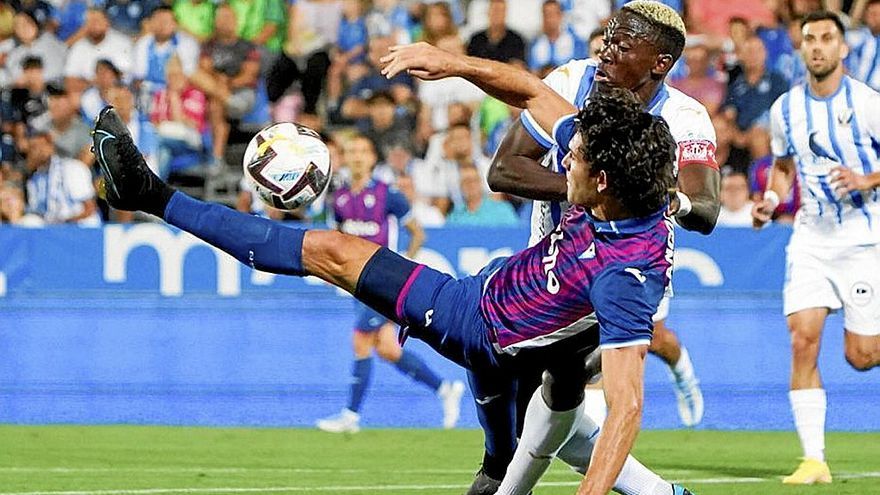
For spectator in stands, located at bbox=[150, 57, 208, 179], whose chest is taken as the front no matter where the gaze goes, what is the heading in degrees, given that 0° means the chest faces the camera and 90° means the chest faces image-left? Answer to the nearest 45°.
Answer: approximately 0°

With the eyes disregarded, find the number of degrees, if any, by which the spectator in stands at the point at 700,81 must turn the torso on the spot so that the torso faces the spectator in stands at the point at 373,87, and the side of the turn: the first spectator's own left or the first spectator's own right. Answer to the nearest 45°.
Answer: approximately 90° to the first spectator's own right

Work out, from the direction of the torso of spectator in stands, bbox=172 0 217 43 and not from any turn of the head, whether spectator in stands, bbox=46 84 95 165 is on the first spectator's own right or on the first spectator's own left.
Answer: on the first spectator's own right

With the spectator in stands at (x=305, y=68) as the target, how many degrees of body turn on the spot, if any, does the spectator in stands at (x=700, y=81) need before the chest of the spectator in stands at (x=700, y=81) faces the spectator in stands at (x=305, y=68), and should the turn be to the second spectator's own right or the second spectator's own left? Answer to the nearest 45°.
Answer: approximately 90° to the second spectator's own right

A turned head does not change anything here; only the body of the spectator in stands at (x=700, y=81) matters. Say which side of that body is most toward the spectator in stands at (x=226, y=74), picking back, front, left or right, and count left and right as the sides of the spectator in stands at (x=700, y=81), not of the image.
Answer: right

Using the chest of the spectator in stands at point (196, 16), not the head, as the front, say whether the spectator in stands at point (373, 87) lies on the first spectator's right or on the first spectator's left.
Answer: on the first spectator's left

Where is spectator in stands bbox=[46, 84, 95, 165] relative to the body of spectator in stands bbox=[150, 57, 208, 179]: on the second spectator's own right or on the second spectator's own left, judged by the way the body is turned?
on the second spectator's own right

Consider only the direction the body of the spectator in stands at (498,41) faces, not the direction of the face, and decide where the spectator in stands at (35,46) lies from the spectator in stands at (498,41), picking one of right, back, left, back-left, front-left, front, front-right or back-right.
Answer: right

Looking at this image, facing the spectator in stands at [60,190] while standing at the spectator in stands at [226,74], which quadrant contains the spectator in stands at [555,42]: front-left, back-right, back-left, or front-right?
back-left

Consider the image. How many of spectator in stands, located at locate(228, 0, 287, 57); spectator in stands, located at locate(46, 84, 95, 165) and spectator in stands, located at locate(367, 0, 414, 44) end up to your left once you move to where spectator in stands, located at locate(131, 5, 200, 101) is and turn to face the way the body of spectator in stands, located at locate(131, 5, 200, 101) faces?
2

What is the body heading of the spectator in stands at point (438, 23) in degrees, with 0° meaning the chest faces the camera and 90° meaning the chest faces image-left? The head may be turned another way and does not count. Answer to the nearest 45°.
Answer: approximately 0°
